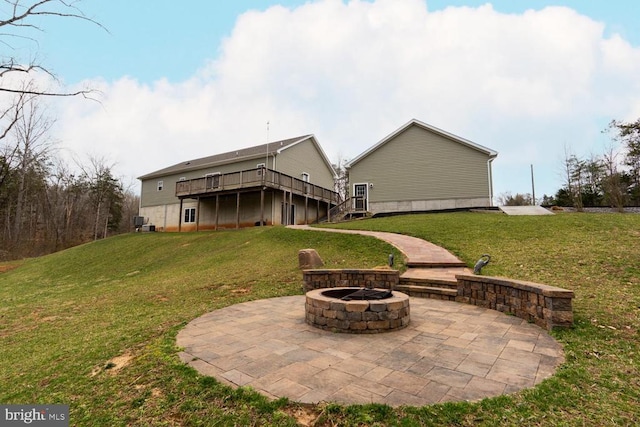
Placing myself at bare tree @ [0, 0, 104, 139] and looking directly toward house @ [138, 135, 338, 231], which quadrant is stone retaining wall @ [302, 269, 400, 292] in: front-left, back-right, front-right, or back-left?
front-right

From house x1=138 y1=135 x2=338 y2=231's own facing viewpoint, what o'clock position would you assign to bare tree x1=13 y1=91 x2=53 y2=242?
The bare tree is roughly at 8 o'clock from the house.

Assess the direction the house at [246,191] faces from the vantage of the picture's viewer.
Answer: facing away from the viewer and to the right of the viewer

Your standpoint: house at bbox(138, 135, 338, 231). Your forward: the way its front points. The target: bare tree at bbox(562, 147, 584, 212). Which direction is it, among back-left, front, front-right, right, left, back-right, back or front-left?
front-right

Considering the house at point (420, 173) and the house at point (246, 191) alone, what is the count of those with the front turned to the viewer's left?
0

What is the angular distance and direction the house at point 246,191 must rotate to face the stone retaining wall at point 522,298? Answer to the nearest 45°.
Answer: approximately 135° to its right

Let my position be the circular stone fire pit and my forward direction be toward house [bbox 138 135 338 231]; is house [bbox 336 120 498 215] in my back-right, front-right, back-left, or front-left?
front-right

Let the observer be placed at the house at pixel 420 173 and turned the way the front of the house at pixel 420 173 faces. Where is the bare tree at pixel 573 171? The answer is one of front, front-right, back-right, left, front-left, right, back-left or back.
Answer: front-right

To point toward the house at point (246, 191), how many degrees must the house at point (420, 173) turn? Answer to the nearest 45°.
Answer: approximately 90° to its right

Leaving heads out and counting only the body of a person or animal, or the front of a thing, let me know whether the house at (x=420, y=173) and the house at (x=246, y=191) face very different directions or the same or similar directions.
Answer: same or similar directions
